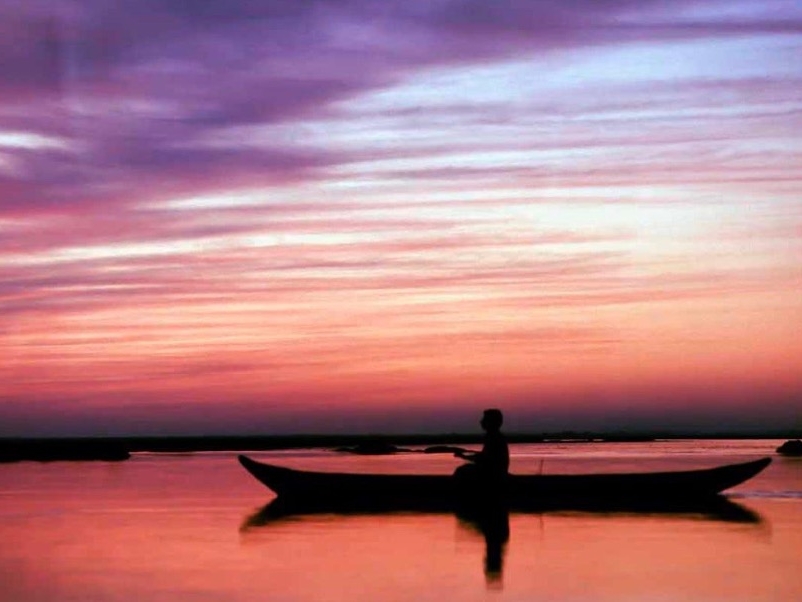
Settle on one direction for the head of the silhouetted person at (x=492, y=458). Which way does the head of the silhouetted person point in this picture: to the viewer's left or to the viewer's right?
to the viewer's left

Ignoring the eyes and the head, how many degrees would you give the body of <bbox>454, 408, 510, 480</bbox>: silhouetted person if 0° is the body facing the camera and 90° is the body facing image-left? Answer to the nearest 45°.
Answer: approximately 90°
